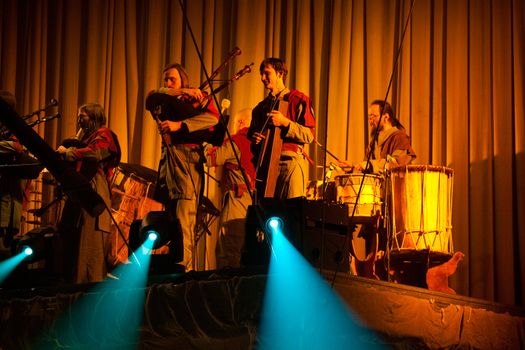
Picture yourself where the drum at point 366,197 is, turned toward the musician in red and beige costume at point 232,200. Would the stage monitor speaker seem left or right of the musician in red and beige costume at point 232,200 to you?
left

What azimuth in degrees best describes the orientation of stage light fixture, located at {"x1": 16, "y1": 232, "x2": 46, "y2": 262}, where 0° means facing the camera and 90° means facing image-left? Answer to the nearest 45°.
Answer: approximately 45°

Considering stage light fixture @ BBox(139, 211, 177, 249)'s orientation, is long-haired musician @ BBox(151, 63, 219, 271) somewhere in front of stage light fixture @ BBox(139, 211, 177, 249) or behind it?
behind

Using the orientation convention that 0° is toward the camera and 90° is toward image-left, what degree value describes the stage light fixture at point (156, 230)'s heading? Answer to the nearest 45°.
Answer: approximately 45°

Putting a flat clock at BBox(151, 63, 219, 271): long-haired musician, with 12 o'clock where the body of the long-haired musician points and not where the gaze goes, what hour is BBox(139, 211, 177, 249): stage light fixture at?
The stage light fixture is roughly at 11 o'clock from the long-haired musician.
